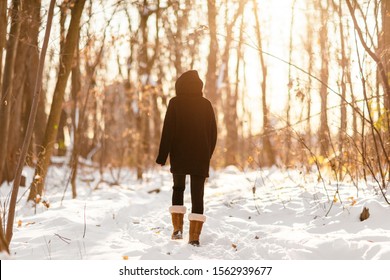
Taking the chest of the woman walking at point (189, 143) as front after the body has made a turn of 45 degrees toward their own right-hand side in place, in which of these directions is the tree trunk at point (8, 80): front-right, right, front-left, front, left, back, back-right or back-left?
left

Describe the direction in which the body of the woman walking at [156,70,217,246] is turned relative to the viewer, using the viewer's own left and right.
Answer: facing away from the viewer

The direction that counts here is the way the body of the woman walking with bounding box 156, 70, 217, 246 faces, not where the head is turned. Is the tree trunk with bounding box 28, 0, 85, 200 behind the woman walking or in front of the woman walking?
in front
